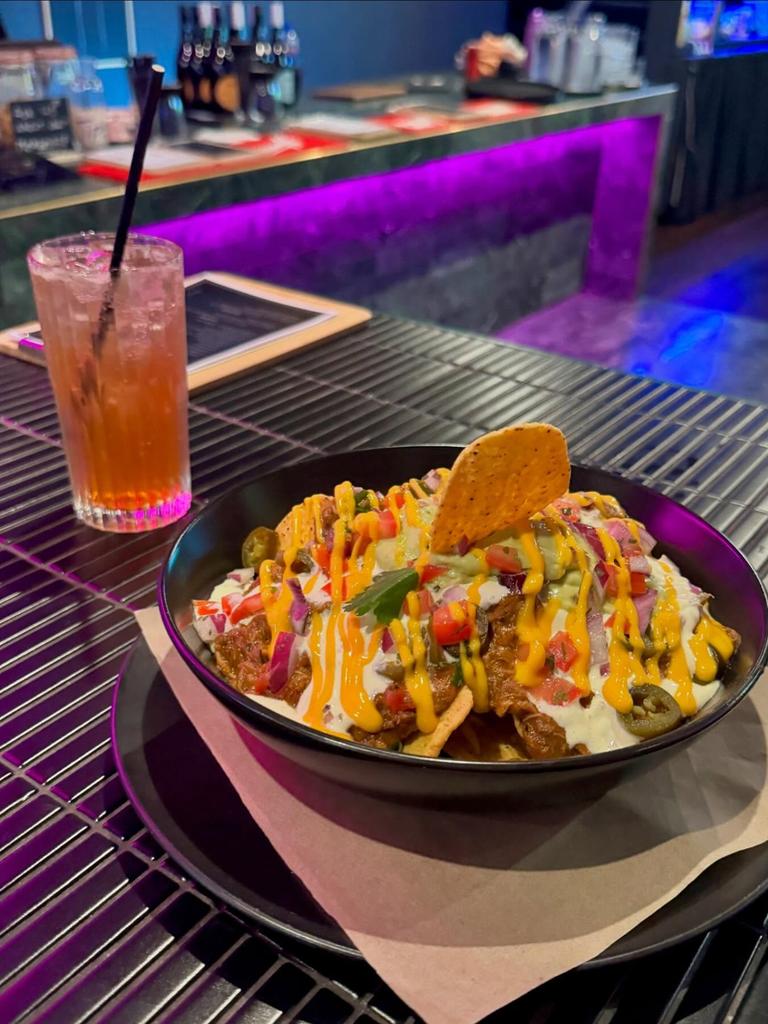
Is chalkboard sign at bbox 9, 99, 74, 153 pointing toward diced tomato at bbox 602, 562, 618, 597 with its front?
yes

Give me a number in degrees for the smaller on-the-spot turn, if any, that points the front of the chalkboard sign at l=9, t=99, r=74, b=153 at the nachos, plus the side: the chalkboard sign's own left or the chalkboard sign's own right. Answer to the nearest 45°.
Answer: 0° — it already faces it

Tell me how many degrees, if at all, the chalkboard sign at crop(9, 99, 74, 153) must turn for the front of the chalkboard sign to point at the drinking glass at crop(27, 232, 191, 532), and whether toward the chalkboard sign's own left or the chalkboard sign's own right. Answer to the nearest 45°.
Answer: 0° — it already faces it

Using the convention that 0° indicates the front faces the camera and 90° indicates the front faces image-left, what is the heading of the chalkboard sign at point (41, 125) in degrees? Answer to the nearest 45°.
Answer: approximately 0°

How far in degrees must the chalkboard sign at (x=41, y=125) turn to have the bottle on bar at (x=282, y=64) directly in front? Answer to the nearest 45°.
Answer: approximately 135° to its left

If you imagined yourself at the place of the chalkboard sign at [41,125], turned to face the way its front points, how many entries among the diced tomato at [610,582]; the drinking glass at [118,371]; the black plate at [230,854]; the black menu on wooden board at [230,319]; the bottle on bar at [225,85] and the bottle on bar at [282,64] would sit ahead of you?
4

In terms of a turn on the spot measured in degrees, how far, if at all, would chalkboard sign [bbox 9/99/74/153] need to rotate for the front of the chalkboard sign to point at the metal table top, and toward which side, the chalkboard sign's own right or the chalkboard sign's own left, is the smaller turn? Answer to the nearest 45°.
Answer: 0° — it already faces it

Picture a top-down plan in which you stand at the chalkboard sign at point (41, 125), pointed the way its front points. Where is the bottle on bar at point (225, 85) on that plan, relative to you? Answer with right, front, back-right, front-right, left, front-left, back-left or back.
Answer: back-left

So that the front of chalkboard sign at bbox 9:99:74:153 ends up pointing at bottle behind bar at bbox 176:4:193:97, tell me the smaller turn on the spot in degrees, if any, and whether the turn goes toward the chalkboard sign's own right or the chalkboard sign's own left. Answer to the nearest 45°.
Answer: approximately 135° to the chalkboard sign's own left

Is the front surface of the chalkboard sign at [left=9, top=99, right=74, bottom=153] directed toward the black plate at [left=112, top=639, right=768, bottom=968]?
yes
